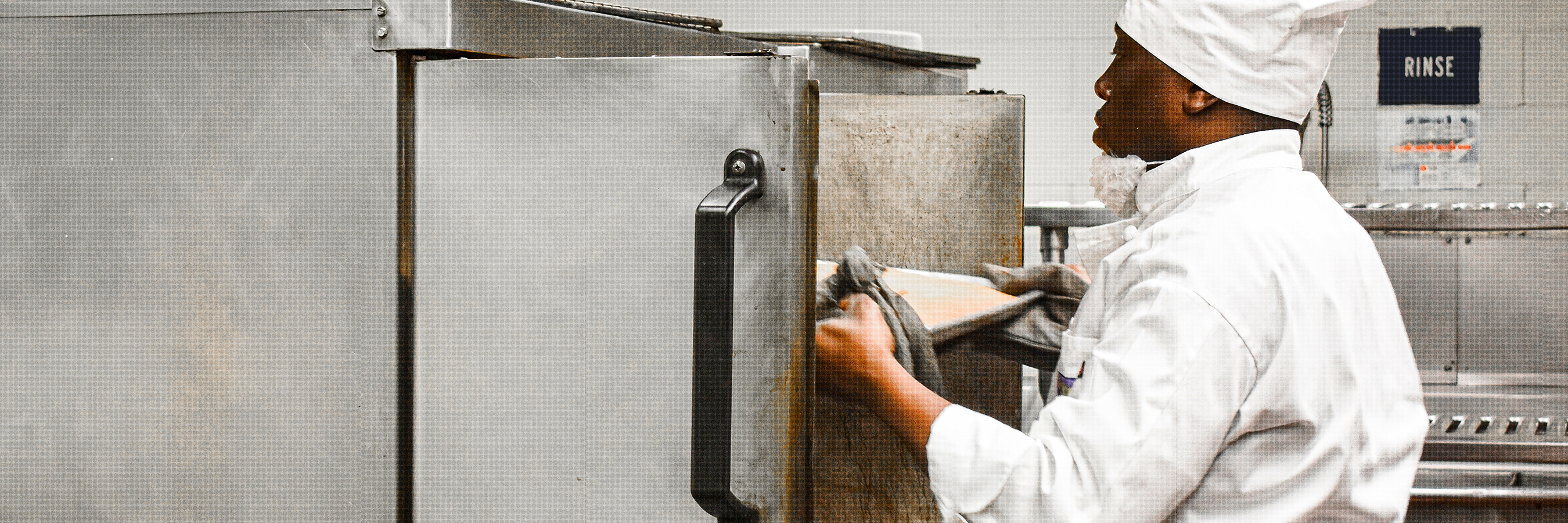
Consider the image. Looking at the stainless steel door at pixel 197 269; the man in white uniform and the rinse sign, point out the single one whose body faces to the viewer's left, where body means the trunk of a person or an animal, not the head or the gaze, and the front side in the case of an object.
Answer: the man in white uniform

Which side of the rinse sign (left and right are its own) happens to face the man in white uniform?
front

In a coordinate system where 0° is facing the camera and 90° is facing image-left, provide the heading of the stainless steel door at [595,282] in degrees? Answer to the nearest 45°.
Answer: approximately 0°

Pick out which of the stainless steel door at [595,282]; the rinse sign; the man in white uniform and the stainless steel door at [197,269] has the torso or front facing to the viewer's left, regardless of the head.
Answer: the man in white uniform

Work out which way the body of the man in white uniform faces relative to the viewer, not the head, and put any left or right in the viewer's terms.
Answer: facing to the left of the viewer

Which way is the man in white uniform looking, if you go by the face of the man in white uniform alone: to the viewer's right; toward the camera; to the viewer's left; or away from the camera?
to the viewer's left

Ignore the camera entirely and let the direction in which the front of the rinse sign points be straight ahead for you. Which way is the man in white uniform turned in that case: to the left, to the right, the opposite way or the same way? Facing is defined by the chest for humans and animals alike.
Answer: to the right

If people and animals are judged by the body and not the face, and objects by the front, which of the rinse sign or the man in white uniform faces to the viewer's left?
the man in white uniform

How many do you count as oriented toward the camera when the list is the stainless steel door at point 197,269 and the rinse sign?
2
